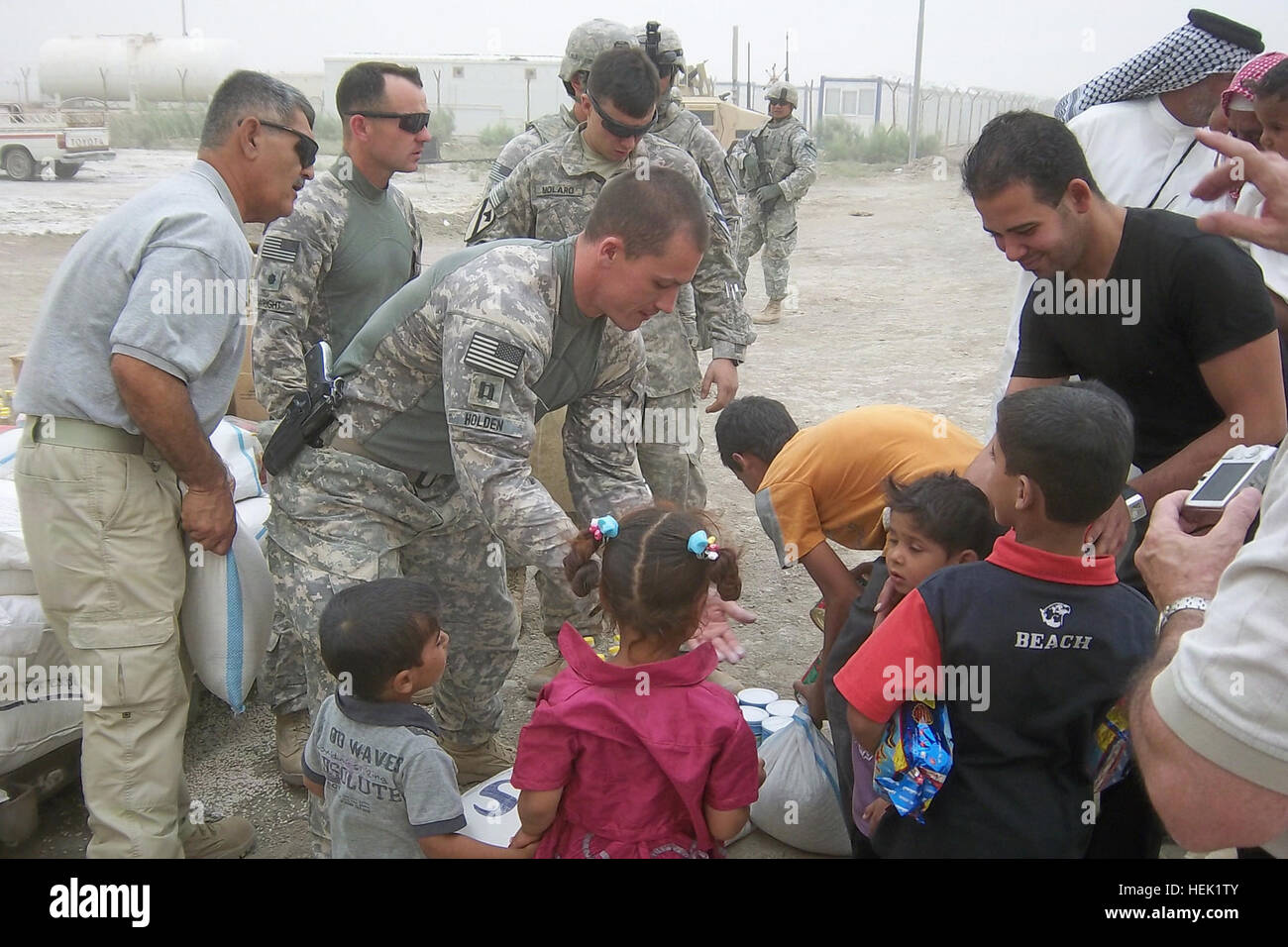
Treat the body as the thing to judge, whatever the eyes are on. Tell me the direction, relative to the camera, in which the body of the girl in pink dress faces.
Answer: away from the camera

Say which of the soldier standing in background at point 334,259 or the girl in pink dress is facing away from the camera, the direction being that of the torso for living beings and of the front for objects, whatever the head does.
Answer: the girl in pink dress

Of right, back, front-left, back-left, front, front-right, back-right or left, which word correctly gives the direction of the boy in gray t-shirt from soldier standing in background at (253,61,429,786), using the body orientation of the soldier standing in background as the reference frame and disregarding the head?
front-right

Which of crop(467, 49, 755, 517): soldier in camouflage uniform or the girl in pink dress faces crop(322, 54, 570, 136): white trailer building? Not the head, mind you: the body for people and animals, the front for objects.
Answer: the girl in pink dress

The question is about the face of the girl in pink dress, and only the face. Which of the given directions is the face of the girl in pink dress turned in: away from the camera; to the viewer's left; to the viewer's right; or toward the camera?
away from the camera

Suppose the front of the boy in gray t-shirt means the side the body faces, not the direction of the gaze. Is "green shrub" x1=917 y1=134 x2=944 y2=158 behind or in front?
in front

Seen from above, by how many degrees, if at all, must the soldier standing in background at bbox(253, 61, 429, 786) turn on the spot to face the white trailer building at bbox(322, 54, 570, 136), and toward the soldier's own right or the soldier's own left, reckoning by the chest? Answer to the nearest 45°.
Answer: approximately 135° to the soldier's own left

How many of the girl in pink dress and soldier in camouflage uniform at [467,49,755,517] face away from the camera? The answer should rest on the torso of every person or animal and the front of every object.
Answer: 1

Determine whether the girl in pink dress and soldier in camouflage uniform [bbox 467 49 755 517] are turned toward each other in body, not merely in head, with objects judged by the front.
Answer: yes

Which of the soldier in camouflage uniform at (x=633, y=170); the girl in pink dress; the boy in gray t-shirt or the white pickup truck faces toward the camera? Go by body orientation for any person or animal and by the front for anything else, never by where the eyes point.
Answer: the soldier in camouflage uniform
